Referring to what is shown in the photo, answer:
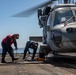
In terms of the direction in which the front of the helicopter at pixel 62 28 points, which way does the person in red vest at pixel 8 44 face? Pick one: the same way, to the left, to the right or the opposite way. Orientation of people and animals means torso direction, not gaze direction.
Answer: to the left

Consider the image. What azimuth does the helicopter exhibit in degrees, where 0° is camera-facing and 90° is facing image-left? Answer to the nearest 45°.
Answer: approximately 0°

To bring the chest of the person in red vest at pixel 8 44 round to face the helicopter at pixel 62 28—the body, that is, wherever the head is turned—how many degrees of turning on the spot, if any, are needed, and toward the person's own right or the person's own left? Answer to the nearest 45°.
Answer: approximately 45° to the person's own right

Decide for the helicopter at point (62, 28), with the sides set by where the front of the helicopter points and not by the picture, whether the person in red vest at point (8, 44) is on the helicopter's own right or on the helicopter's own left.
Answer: on the helicopter's own right

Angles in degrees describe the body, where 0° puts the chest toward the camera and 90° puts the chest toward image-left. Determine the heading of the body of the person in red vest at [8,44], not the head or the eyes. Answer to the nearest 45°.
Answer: approximately 270°

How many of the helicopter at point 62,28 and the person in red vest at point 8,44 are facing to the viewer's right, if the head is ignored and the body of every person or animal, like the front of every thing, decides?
1
